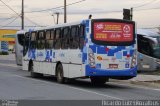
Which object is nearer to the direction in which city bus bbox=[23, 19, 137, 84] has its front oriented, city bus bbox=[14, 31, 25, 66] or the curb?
the city bus

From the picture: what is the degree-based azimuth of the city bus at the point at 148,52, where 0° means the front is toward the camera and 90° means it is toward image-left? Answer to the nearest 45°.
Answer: approximately 315°

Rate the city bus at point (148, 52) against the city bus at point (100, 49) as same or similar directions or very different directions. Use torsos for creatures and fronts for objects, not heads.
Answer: very different directions

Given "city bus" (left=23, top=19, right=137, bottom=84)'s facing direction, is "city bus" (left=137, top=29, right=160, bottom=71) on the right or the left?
on its right

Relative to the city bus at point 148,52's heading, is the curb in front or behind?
in front

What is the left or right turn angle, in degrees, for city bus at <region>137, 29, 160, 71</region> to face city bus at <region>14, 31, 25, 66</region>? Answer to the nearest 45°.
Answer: approximately 135° to its right

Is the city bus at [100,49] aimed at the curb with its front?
no

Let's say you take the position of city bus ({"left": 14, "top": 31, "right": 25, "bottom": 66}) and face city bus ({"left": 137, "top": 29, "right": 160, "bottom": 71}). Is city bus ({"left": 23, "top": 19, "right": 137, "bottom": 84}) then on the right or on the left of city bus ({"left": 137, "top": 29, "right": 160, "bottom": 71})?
right

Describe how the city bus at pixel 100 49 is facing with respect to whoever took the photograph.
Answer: facing away from the viewer and to the left of the viewer
